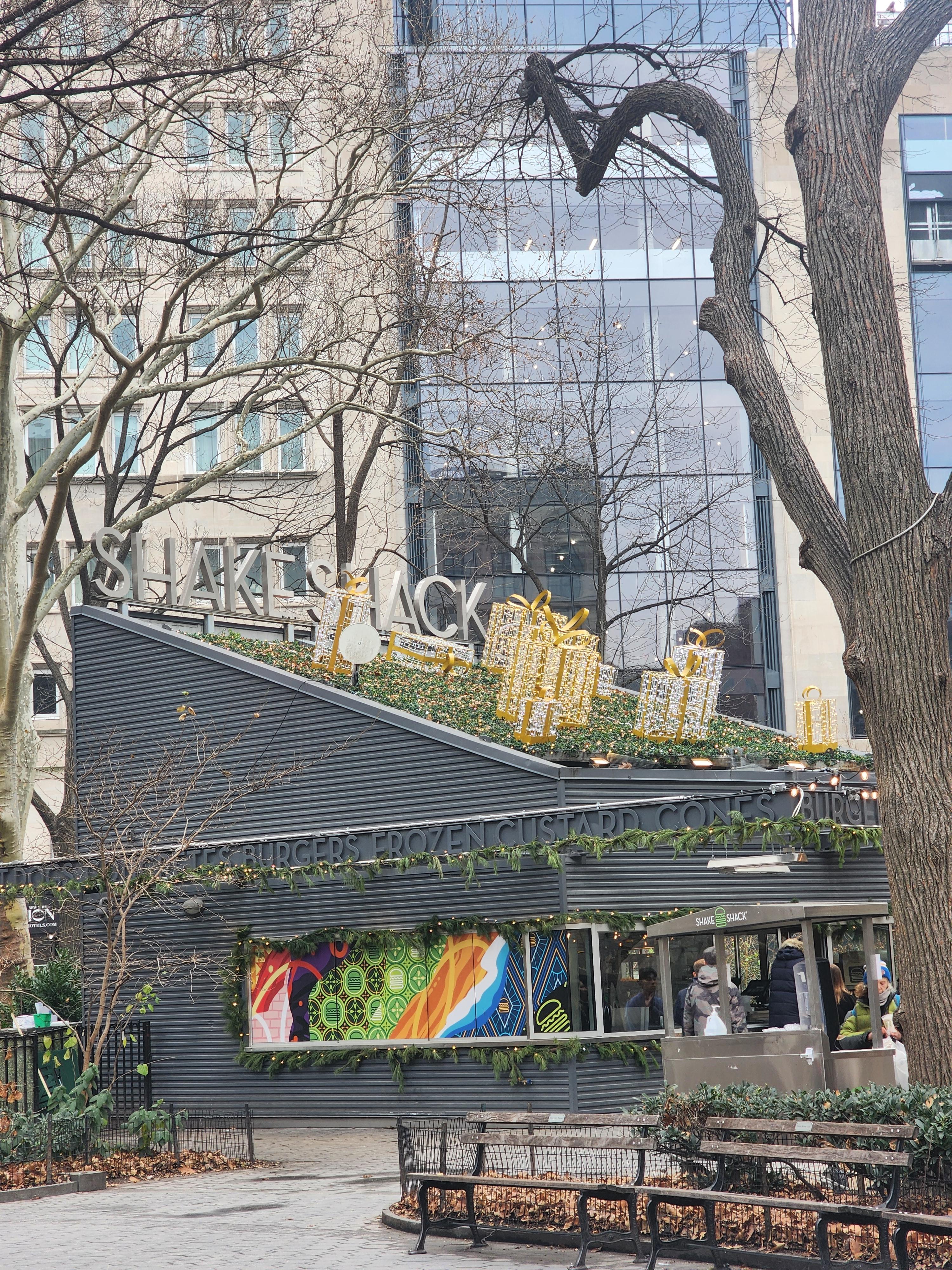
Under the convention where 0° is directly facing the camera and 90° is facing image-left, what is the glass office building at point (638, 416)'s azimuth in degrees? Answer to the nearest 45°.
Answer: approximately 0°

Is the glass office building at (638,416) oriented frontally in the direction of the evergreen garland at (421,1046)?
yes

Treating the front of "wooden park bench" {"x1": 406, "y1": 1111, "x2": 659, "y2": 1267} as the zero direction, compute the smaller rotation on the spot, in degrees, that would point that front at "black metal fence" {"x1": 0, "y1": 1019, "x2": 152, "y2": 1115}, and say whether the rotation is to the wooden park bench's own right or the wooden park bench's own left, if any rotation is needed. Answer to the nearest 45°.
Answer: approximately 90° to the wooden park bench's own right

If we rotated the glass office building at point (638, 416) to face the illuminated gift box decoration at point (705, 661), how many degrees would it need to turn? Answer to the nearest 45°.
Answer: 0° — it already faces it

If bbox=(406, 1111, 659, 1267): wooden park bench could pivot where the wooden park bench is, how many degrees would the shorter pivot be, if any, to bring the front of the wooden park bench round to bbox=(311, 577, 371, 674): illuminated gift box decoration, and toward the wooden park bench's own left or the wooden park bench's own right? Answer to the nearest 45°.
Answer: approximately 135° to the wooden park bench's own right

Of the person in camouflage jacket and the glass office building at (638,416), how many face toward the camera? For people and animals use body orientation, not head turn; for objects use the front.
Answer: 1

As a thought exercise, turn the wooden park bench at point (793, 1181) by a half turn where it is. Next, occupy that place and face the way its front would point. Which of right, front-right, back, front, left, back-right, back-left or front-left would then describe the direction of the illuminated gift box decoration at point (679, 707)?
front-left

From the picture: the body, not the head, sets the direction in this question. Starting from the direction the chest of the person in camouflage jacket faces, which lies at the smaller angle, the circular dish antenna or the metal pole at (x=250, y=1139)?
the circular dish antenna

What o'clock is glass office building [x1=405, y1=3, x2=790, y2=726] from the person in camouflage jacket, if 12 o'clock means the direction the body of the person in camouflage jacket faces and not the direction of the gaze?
The glass office building is roughly at 12 o'clock from the person in camouflage jacket.

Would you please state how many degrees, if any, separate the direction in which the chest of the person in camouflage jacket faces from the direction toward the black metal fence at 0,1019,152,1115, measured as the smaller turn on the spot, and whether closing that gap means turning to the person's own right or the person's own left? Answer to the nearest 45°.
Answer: approximately 45° to the person's own left

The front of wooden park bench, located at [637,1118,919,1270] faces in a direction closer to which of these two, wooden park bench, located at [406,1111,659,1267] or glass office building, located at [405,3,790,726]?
the wooden park bench

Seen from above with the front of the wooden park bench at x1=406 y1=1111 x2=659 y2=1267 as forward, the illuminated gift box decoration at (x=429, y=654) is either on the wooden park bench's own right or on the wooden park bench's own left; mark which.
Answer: on the wooden park bench's own right

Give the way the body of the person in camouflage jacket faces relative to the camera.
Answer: away from the camera

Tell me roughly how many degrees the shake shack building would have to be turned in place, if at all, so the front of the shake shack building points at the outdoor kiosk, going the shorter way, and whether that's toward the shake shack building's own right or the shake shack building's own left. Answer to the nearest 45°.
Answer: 0° — it already faces it
